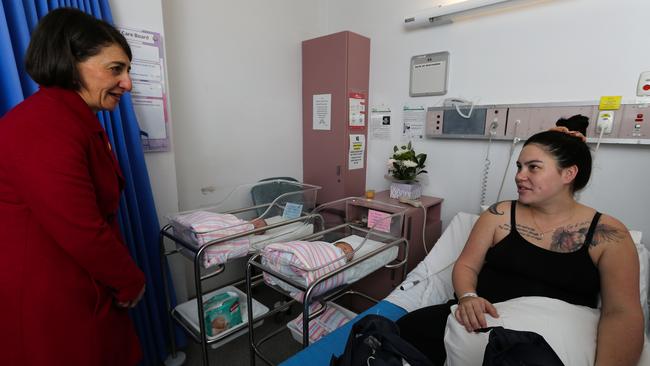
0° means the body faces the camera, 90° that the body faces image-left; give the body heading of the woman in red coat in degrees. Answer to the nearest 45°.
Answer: approximately 270°

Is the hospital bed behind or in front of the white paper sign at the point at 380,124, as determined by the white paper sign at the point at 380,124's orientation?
in front

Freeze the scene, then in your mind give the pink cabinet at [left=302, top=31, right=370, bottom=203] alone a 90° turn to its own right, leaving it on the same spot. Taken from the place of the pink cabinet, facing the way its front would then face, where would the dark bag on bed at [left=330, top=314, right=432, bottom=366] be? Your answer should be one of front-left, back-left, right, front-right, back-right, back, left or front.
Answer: back-left

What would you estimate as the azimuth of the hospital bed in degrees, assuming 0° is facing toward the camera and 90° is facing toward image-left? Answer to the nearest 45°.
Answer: approximately 45°

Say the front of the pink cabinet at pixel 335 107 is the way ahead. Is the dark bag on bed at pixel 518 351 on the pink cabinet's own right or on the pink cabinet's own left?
on the pink cabinet's own left

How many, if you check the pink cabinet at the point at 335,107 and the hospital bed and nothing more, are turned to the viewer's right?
0

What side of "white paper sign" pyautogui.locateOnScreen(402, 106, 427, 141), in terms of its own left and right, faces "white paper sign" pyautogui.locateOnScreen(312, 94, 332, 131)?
right

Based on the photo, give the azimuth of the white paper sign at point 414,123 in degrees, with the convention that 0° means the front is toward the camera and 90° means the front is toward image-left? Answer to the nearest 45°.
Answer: approximately 0°

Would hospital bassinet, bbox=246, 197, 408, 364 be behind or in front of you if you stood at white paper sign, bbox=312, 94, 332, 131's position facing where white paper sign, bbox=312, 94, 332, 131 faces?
in front

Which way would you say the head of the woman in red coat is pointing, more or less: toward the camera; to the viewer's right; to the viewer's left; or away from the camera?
to the viewer's right

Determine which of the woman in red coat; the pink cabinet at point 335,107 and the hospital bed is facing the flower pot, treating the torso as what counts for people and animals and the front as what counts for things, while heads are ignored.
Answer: the woman in red coat

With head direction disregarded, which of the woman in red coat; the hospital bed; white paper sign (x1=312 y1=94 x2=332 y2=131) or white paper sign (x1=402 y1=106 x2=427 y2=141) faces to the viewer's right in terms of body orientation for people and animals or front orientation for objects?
the woman in red coat
